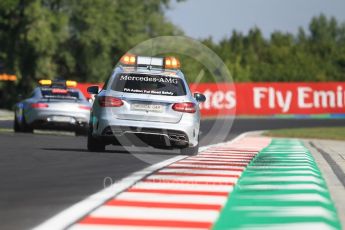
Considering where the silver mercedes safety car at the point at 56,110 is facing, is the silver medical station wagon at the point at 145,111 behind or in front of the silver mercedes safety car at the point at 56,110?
behind

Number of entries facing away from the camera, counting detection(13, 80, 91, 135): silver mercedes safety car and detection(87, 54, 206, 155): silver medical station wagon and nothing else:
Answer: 2

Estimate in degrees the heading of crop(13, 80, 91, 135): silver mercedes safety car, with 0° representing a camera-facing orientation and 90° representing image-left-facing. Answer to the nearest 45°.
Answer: approximately 180°

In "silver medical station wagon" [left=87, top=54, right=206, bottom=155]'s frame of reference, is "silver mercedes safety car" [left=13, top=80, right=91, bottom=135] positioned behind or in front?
in front

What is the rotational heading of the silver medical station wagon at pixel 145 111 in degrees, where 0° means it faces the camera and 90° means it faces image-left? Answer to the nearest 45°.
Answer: approximately 180°
